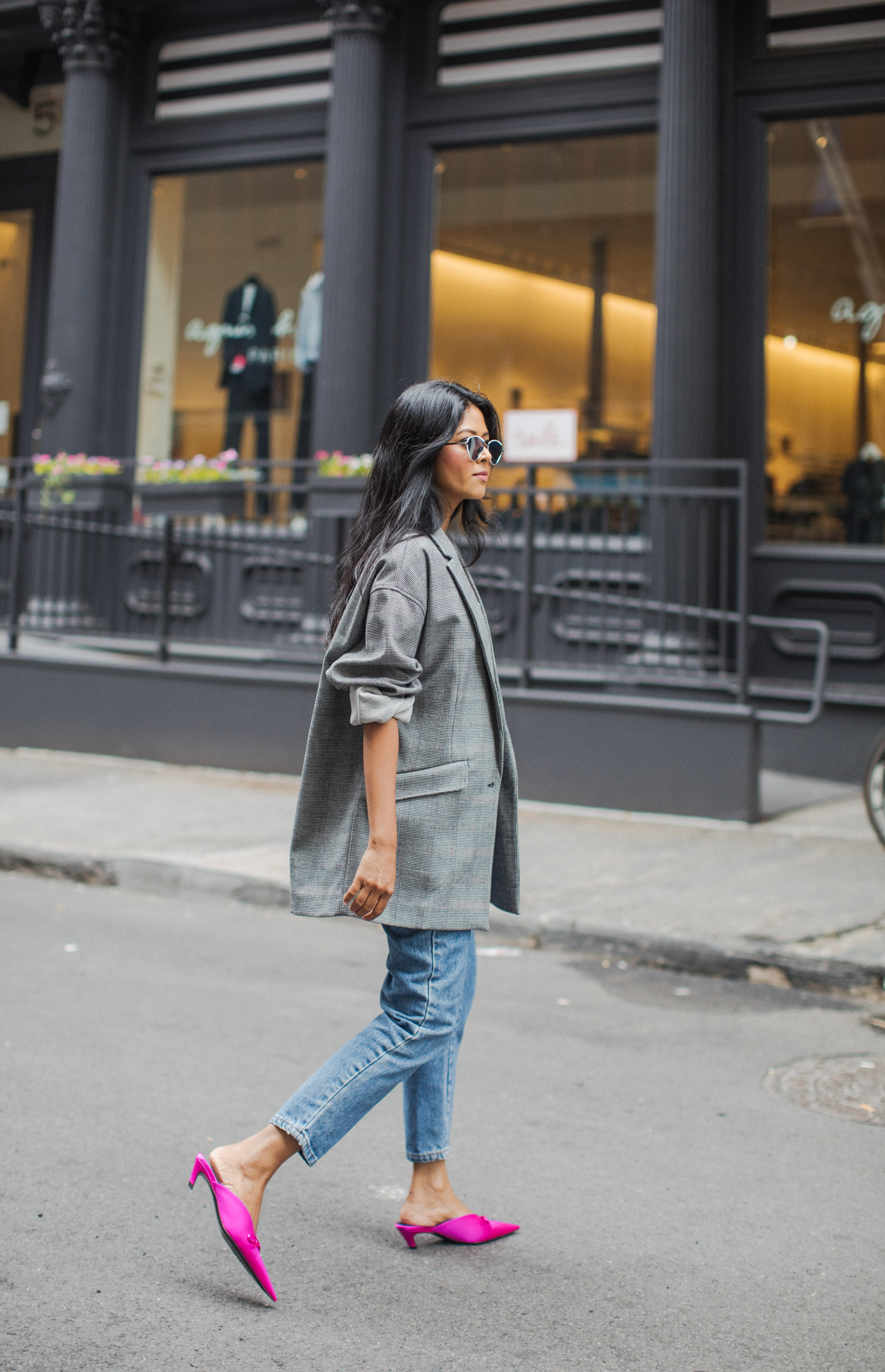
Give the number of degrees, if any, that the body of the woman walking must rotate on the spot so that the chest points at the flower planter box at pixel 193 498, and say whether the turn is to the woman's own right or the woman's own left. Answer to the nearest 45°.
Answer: approximately 90° to the woman's own left

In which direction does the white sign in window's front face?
toward the camera

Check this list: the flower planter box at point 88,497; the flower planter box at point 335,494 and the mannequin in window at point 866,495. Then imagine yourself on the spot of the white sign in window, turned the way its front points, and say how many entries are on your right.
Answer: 2

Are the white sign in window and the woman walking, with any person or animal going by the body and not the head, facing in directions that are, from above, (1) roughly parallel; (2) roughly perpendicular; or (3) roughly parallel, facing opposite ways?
roughly perpendicular

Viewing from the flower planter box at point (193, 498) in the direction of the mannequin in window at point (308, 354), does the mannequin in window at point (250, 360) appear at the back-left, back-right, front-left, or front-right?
front-left

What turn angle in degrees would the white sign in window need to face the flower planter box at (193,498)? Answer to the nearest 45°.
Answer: approximately 90° to its right

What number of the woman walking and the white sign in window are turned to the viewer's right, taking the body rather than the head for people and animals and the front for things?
1

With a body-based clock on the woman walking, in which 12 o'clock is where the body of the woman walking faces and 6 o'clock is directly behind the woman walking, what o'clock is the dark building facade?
The dark building facade is roughly at 9 o'clock from the woman walking.

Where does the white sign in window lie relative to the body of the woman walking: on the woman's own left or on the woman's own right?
on the woman's own left

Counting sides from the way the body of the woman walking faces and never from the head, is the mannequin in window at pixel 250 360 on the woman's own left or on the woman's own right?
on the woman's own left

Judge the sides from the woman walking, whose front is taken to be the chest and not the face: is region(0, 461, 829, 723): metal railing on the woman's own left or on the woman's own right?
on the woman's own left

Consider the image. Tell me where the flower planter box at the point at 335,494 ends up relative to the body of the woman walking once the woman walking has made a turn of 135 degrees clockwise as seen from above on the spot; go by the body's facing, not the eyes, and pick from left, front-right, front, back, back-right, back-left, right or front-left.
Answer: back-right

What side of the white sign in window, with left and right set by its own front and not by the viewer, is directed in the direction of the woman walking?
front

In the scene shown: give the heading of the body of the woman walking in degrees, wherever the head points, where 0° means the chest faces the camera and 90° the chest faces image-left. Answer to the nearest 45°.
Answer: approximately 270°
